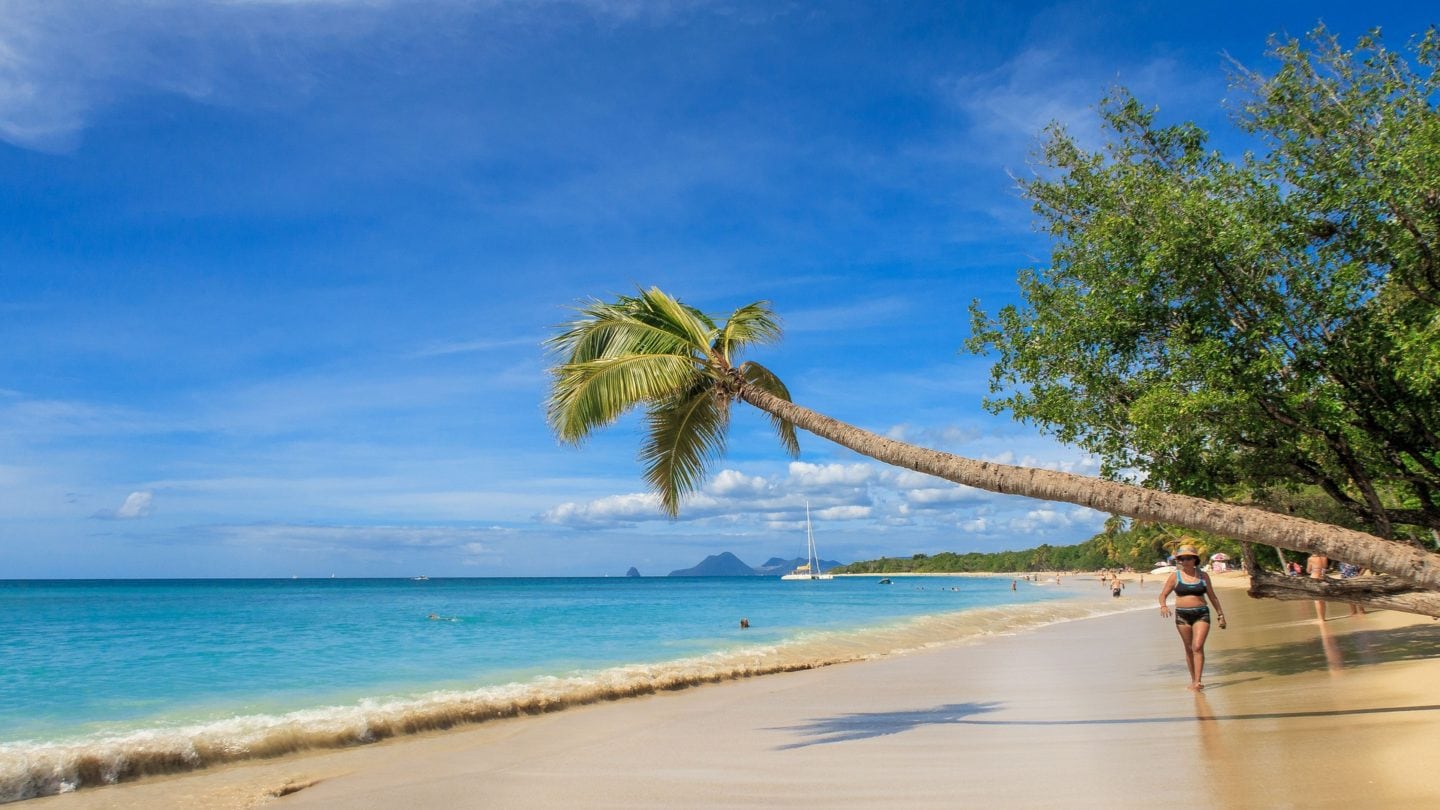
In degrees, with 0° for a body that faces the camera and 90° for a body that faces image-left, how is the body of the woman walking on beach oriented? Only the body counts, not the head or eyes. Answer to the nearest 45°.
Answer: approximately 0°
